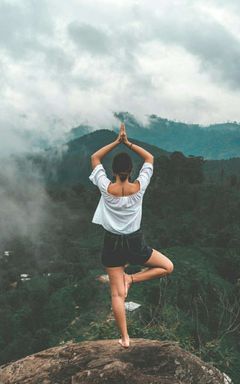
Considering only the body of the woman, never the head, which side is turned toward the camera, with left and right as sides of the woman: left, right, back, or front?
back

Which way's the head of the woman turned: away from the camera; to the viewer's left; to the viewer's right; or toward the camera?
away from the camera
